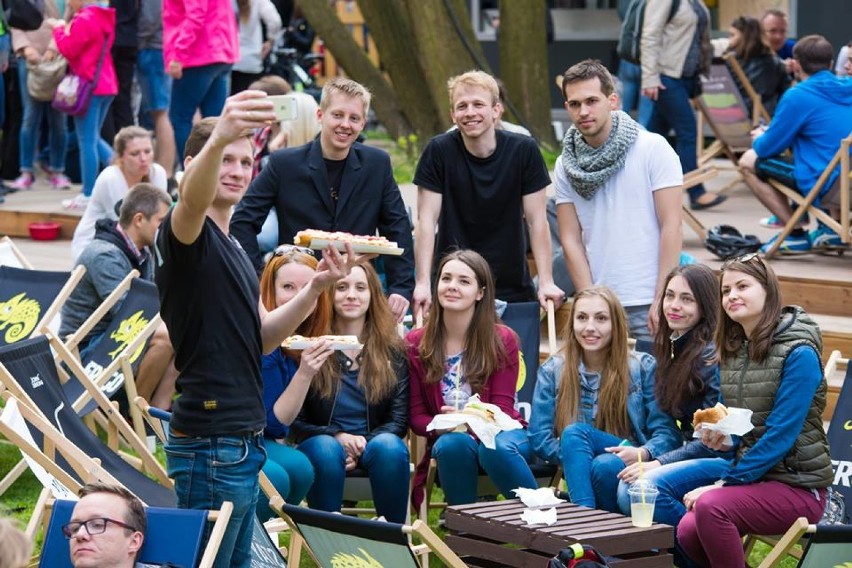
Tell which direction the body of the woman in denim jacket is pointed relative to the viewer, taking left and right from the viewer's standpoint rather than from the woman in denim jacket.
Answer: facing the viewer

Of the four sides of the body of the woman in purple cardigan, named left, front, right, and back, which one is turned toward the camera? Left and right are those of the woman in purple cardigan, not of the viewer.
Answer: front

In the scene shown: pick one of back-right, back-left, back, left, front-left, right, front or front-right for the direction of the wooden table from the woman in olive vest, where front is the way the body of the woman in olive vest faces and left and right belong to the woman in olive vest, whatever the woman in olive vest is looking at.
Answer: front

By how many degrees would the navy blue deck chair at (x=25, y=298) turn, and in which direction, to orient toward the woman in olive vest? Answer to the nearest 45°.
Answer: approximately 90° to its left

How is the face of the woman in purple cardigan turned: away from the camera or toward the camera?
toward the camera

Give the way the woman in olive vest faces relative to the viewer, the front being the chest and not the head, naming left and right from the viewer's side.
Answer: facing the viewer and to the left of the viewer

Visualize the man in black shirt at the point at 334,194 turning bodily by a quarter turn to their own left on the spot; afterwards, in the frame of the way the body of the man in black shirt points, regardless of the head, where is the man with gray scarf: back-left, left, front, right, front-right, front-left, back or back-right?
front

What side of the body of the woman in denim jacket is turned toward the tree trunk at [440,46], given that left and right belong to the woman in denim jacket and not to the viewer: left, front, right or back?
back

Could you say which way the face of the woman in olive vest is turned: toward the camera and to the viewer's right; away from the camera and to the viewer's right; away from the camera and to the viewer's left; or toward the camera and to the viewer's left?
toward the camera and to the viewer's left

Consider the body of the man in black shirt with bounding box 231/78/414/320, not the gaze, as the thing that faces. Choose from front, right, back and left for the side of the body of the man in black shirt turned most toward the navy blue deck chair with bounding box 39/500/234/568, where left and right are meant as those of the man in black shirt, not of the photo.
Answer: front

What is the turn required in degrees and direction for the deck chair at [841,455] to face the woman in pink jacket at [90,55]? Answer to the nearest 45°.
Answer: approximately 90° to its right

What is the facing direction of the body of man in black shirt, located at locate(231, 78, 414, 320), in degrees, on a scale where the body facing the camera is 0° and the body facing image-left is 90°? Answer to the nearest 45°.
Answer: approximately 0°

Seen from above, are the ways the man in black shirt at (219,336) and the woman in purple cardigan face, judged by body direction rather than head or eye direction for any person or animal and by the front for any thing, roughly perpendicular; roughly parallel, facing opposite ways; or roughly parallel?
roughly perpendicular

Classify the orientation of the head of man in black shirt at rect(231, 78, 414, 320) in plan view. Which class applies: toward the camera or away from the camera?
toward the camera

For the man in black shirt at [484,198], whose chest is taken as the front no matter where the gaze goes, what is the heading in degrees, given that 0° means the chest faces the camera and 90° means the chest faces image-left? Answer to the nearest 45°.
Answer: approximately 0°
